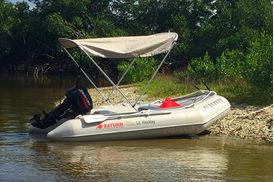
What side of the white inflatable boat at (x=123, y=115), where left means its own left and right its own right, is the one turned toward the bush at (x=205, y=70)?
left

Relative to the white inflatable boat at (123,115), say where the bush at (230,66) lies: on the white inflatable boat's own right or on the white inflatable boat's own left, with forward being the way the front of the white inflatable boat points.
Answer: on the white inflatable boat's own left

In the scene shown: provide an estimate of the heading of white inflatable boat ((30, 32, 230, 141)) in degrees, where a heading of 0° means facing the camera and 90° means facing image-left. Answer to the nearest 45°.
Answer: approximately 270°

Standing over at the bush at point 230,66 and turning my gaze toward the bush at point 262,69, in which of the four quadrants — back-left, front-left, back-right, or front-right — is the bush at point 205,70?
back-right

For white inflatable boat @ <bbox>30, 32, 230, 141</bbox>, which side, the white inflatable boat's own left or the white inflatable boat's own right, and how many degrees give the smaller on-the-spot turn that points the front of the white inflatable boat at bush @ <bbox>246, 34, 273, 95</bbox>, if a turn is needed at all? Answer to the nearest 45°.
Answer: approximately 45° to the white inflatable boat's own left
